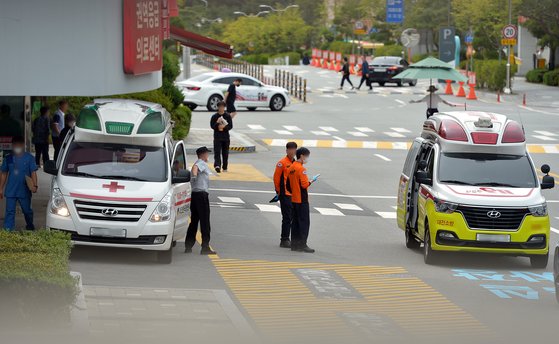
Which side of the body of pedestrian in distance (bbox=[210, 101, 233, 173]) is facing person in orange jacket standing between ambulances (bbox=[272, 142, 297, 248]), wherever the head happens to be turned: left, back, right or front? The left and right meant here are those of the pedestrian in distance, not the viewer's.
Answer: front

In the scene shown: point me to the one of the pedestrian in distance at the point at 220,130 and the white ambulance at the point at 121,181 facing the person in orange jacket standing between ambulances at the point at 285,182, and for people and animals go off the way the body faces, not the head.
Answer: the pedestrian in distance

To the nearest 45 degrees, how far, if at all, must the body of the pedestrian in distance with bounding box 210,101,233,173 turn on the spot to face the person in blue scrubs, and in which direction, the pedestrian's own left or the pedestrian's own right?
0° — they already face them

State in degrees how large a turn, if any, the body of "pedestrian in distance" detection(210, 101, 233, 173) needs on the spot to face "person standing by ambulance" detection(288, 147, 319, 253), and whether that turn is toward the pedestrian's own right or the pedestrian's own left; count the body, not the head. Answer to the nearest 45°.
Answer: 0° — they already face them

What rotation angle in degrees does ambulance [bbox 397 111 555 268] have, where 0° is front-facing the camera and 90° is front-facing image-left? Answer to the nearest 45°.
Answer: approximately 0°

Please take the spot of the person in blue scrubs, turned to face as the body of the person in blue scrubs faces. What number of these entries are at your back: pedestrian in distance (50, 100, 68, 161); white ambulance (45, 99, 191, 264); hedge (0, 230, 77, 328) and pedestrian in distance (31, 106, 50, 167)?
2

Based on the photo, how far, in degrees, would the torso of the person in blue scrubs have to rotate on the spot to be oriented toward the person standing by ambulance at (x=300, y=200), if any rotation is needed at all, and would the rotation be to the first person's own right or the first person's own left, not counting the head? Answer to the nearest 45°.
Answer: approximately 90° to the first person's own left
